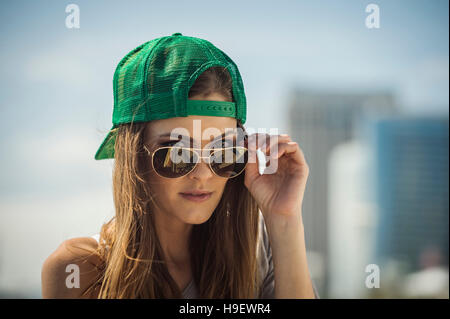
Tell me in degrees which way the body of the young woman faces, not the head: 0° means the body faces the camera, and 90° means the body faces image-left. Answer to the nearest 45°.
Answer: approximately 315°
